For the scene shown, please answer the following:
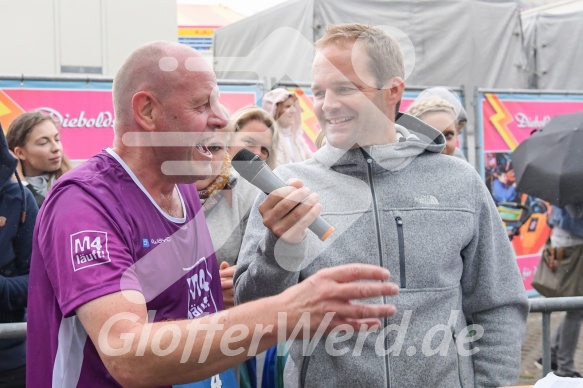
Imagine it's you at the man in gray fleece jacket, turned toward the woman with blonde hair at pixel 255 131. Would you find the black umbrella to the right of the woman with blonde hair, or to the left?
right

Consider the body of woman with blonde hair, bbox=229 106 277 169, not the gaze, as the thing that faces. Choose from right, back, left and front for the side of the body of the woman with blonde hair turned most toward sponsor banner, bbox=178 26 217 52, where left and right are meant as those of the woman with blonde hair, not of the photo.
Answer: back

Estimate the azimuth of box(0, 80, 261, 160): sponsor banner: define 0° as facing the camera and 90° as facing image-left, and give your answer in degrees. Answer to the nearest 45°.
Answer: approximately 0°

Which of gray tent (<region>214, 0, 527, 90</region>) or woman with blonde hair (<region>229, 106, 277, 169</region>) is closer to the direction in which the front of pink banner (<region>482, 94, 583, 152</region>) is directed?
the woman with blonde hair

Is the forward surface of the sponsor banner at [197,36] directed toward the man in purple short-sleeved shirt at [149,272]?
yes

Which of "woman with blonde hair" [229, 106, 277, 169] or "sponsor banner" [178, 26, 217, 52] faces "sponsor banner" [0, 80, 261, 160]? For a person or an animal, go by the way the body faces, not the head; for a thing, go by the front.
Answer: "sponsor banner" [178, 26, 217, 52]
